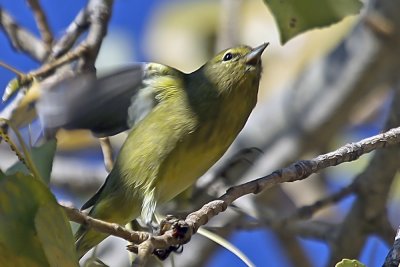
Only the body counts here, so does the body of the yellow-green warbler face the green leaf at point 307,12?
no

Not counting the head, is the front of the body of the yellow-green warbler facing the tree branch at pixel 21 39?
no

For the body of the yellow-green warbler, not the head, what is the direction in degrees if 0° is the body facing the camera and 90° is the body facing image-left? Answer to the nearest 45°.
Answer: approximately 270°
